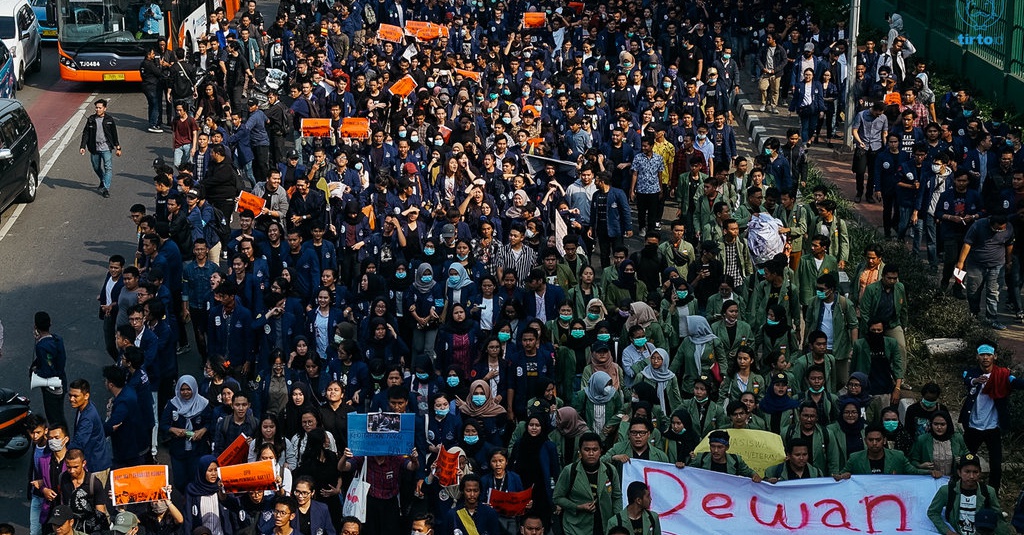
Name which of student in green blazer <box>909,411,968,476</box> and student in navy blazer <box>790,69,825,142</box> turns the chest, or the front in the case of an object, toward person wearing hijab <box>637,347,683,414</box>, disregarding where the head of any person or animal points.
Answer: the student in navy blazer

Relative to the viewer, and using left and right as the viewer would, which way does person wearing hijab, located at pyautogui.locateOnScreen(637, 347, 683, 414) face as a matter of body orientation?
facing the viewer and to the left of the viewer

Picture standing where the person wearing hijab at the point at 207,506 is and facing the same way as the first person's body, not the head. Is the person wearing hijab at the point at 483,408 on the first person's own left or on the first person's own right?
on the first person's own left

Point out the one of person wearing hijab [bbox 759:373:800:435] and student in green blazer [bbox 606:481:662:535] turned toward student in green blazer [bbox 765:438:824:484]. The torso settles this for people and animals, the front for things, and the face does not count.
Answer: the person wearing hijab

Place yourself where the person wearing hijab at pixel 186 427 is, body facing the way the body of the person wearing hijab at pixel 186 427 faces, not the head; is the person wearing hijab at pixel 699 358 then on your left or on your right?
on your left

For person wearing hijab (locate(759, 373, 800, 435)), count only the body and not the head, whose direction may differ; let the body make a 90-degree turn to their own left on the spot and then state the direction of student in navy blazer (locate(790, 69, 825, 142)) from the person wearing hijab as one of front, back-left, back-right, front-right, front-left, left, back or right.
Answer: left

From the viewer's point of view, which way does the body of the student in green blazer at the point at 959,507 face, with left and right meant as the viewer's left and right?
facing the viewer

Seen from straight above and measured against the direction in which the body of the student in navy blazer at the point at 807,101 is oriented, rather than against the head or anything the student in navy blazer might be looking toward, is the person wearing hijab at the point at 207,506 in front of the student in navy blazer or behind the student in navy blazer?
in front

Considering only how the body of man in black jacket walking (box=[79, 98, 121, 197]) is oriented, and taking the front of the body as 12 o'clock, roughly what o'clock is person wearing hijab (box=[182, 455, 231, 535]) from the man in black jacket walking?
The person wearing hijab is roughly at 12 o'clock from the man in black jacket walking.

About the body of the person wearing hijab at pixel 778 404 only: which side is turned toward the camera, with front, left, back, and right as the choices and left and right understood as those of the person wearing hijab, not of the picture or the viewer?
front

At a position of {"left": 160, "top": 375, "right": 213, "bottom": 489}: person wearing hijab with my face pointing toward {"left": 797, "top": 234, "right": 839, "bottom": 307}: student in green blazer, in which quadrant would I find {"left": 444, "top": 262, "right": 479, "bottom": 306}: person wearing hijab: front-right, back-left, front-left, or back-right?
front-left

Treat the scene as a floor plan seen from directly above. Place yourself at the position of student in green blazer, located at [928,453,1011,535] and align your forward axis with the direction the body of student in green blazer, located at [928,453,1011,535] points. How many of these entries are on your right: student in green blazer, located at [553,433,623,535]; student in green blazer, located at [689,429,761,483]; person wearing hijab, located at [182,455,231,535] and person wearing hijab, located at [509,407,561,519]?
4

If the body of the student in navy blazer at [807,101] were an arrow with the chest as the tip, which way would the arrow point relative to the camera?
toward the camera
